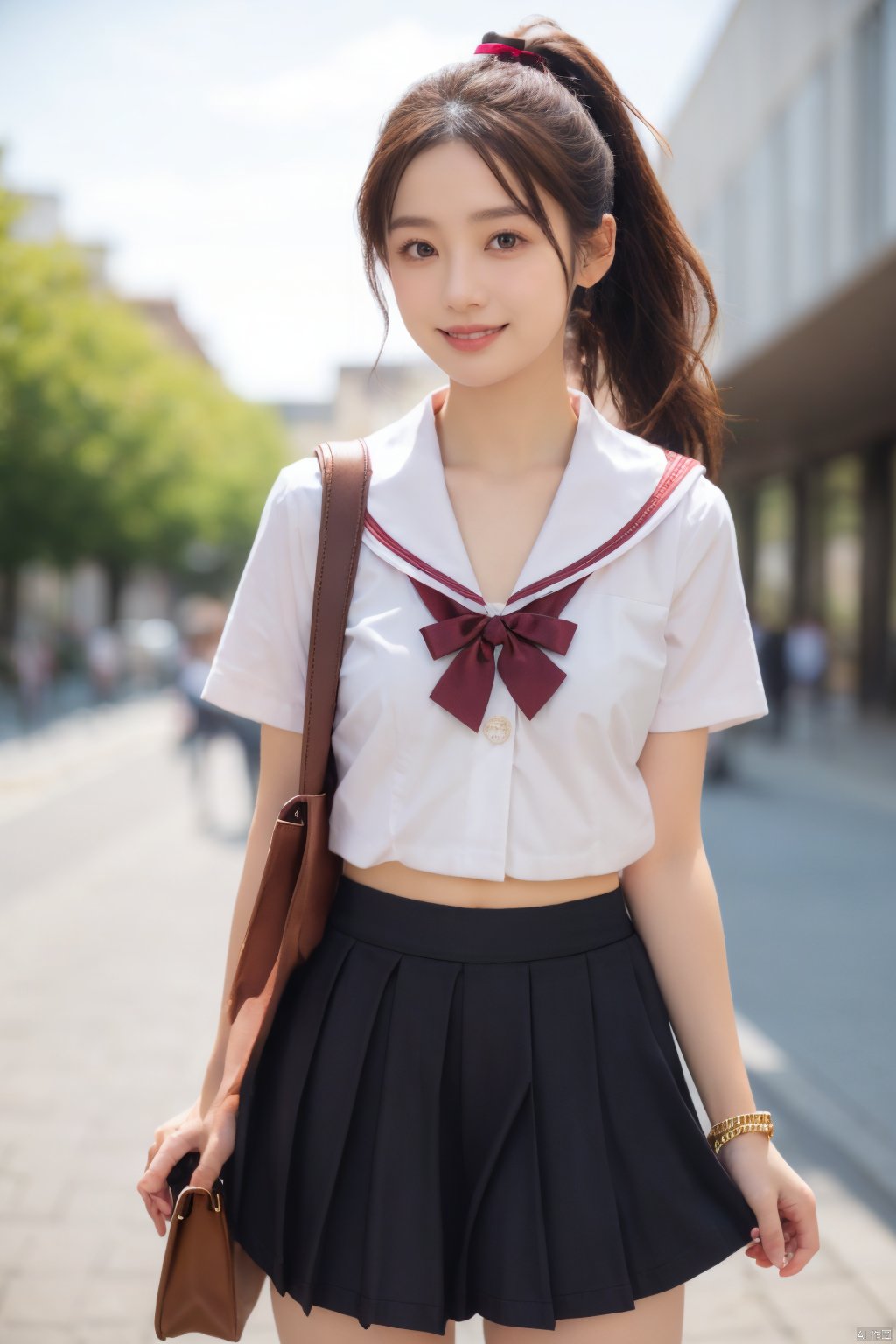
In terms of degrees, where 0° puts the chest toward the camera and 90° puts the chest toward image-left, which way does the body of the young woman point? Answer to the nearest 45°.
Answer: approximately 0°

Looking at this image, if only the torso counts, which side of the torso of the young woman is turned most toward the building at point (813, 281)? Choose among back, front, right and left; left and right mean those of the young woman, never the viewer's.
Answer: back
